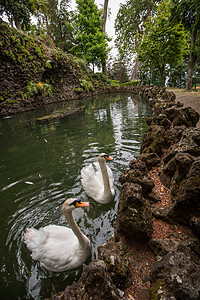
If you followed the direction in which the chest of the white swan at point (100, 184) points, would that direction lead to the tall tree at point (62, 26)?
no

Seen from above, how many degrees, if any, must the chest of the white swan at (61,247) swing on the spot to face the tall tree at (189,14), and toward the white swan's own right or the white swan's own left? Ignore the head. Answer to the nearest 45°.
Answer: approximately 45° to the white swan's own left

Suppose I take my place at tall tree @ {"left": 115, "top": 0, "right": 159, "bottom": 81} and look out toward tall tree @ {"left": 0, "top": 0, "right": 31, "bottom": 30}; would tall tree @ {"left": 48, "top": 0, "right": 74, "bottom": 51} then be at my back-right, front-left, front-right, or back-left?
front-right

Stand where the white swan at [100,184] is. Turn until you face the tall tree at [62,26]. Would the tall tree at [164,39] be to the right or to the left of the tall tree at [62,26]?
right

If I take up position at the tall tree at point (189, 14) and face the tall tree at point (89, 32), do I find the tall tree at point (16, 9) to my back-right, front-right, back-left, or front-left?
front-left

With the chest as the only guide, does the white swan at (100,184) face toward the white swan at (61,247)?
no

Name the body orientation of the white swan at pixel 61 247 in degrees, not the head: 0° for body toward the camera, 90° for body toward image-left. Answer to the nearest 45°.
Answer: approximately 270°

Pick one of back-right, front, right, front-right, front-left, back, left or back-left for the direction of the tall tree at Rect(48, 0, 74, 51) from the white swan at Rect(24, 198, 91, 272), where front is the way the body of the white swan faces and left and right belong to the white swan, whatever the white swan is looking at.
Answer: left

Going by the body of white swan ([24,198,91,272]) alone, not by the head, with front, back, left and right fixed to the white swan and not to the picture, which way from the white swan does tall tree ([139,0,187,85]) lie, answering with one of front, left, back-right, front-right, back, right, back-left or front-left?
front-left

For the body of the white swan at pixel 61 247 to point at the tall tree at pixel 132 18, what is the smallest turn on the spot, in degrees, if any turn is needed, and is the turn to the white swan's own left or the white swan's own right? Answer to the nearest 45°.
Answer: approximately 45° to the white swan's own left
